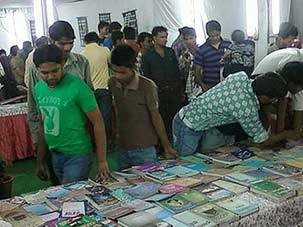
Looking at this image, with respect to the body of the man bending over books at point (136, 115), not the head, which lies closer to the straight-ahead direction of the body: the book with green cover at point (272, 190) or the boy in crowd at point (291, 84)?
the book with green cover

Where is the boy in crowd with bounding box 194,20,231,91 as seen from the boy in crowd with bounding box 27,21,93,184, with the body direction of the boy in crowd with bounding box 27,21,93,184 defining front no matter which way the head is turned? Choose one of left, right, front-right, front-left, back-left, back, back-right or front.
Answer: left

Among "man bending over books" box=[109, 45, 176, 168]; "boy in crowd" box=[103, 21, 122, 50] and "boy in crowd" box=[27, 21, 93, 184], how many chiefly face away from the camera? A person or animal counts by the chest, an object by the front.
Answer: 1

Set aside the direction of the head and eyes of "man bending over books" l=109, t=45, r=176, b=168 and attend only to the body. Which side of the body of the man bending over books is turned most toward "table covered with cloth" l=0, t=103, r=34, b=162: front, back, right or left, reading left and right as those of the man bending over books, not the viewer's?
right

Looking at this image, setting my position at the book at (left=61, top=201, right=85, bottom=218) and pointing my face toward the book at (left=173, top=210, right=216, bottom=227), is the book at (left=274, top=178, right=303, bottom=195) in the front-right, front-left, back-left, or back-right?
front-left

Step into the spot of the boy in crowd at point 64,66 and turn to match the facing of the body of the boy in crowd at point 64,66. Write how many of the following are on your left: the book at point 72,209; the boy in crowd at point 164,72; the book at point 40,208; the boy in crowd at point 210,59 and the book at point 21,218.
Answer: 2

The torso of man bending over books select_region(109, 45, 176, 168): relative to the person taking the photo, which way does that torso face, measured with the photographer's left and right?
facing the viewer and to the left of the viewer

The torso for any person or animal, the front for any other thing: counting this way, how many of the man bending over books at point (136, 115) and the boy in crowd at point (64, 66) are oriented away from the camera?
0

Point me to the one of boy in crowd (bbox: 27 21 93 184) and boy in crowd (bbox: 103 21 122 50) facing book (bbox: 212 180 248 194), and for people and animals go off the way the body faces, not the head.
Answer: boy in crowd (bbox: 27 21 93 184)

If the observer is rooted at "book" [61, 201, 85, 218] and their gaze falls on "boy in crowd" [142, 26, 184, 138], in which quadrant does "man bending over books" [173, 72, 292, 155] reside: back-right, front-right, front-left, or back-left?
front-right
